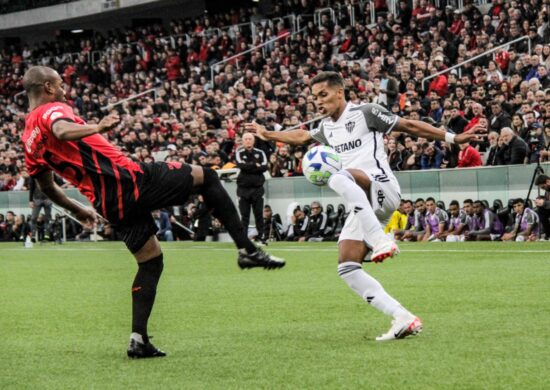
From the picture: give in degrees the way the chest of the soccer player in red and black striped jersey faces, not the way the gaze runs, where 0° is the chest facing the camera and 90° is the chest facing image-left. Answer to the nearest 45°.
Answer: approximately 225°

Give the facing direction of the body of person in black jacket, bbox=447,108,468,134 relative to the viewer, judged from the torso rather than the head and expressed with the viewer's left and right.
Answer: facing the viewer and to the left of the viewer

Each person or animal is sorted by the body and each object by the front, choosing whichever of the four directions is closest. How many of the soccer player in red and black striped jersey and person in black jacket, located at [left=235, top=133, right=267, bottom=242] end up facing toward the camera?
1

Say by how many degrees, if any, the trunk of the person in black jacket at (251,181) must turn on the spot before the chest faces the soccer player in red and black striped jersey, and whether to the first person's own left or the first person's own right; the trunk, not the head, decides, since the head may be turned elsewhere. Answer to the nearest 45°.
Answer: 0° — they already face them

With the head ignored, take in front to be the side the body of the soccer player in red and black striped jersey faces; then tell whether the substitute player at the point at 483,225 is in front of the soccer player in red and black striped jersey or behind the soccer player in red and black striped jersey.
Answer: in front

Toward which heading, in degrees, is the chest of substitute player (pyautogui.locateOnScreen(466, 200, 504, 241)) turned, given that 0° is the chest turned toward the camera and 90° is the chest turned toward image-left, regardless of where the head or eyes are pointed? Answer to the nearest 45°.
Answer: approximately 45°

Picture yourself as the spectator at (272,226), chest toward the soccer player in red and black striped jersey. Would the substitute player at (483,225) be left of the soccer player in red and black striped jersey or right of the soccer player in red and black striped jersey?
left

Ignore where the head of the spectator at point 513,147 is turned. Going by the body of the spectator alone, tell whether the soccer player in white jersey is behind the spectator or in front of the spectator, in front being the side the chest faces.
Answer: in front

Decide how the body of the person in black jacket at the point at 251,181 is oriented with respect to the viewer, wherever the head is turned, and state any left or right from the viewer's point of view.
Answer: facing the viewer

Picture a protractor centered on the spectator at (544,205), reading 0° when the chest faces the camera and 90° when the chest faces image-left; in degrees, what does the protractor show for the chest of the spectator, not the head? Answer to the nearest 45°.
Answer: approximately 45°

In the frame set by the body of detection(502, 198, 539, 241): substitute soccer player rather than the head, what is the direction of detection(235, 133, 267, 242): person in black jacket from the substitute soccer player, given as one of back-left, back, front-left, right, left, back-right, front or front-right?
front-right
